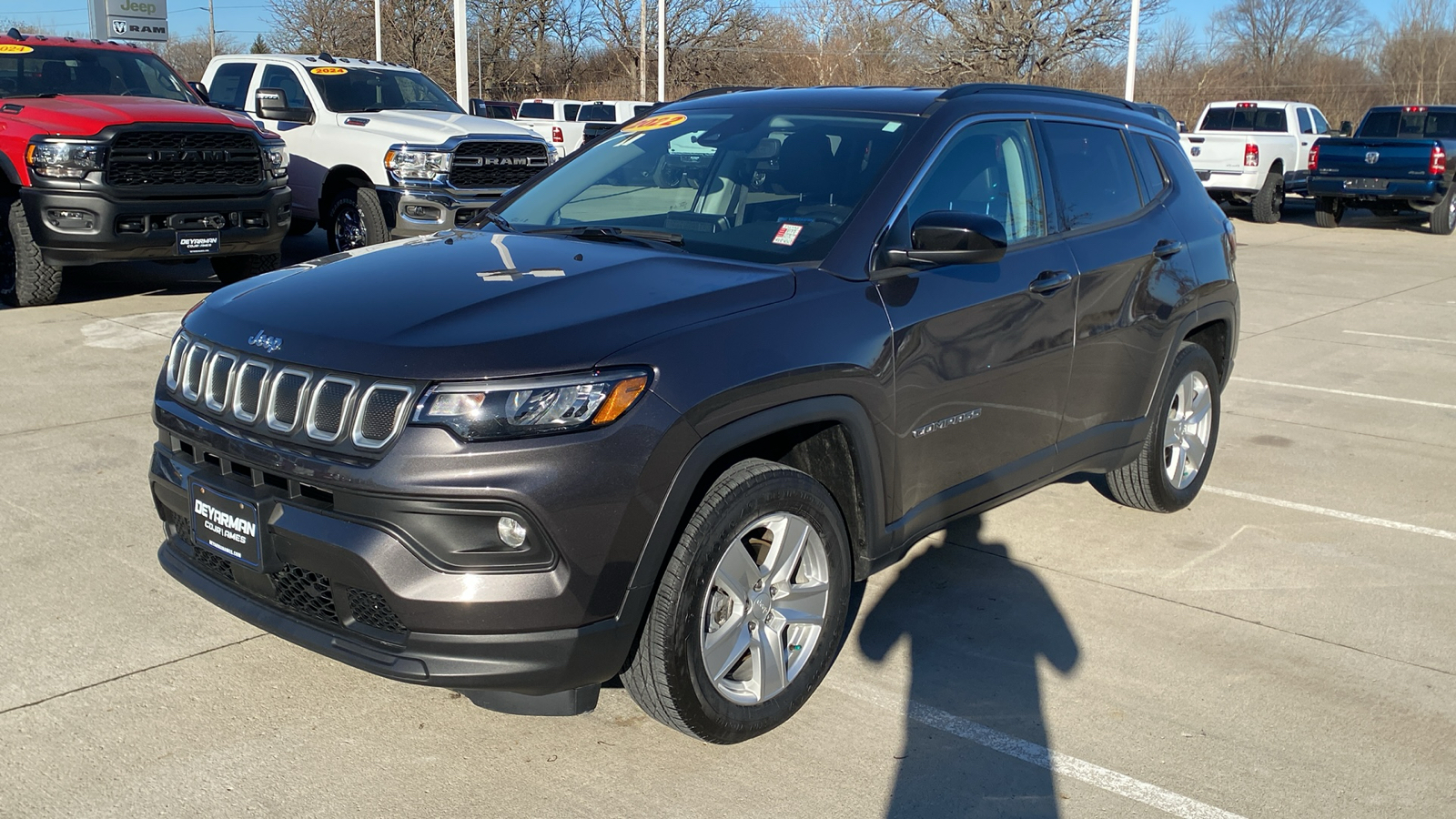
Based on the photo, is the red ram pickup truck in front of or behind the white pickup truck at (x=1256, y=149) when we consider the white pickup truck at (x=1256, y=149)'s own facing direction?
behind

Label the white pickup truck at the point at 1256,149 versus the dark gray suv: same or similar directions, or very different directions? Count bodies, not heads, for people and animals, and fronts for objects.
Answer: very different directions

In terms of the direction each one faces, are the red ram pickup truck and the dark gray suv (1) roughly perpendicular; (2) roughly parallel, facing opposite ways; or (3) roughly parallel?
roughly perpendicular

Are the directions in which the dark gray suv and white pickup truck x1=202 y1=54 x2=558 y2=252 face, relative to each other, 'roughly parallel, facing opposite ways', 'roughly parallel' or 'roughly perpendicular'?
roughly perpendicular

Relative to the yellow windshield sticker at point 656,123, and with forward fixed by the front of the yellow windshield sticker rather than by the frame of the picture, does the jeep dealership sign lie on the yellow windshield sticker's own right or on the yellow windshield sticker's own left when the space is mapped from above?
on the yellow windshield sticker's own right

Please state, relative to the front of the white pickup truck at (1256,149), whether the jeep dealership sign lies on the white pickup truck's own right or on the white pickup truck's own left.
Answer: on the white pickup truck's own left

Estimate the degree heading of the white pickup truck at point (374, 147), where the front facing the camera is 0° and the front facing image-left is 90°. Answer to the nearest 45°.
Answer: approximately 315°

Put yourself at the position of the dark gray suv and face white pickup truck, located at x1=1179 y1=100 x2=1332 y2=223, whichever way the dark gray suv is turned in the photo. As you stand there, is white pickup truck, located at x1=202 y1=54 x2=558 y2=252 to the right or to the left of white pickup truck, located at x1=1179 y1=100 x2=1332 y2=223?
left

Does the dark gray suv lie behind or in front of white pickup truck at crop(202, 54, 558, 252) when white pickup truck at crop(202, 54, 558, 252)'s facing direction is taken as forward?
in front

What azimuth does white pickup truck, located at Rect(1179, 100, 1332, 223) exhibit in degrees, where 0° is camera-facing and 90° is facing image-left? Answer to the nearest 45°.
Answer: approximately 225°

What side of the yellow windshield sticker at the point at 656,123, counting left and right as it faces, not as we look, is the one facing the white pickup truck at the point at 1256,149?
back

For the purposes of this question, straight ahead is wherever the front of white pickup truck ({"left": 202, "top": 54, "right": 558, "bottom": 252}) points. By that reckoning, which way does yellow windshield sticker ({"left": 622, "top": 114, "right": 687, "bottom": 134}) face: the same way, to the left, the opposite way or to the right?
to the right

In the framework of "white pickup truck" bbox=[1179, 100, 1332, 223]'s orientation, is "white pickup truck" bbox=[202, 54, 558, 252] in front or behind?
behind

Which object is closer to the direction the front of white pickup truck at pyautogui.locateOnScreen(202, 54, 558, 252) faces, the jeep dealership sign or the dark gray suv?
the dark gray suv
